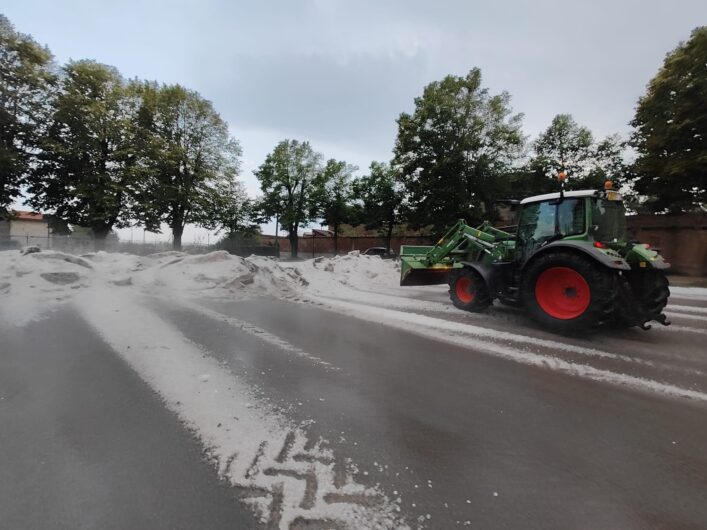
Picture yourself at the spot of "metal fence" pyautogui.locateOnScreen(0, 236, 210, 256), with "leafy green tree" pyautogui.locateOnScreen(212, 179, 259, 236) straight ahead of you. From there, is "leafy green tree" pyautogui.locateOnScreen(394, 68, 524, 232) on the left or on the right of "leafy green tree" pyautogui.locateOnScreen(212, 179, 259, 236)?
right

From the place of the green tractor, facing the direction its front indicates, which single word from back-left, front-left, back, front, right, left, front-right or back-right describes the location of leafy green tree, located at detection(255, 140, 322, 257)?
front

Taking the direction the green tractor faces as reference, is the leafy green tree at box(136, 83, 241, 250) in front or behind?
in front

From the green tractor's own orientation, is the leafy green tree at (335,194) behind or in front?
in front

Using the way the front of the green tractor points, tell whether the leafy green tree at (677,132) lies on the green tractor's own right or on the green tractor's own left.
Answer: on the green tractor's own right

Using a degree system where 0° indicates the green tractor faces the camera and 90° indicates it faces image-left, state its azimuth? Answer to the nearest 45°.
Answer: approximately 135°

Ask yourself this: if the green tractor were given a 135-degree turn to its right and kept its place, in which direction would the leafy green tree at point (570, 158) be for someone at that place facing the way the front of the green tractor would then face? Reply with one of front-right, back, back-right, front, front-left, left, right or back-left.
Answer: left

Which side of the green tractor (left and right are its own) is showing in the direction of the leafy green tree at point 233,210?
front

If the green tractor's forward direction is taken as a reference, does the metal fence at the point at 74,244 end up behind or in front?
in front

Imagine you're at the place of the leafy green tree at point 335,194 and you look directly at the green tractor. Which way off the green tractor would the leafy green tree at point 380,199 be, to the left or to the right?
left
